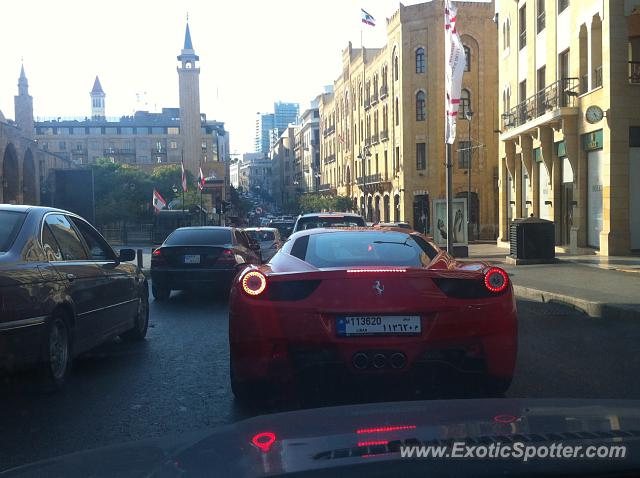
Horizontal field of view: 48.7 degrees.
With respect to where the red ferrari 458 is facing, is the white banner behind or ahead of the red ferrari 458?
ahead

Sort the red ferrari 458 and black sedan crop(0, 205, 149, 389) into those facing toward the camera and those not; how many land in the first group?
0

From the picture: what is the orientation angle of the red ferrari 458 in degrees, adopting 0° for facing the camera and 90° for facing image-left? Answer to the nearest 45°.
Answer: approximately 180°

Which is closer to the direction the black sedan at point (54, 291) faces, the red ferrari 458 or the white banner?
the white banner

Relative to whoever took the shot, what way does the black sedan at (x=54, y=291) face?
facing away from the viewer and to the right of the viewer

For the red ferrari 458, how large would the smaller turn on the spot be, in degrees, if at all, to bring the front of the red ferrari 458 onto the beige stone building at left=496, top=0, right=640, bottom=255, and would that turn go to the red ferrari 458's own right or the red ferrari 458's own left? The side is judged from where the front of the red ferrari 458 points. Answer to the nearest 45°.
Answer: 0° — it already faces it

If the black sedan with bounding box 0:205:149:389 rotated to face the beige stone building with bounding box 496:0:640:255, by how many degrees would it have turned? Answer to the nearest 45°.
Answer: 0° — it already faces it

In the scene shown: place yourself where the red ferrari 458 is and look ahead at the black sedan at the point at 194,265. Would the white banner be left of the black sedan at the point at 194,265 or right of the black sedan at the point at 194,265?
right

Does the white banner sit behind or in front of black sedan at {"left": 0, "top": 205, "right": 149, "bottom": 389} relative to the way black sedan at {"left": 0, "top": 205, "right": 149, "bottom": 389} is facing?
in front

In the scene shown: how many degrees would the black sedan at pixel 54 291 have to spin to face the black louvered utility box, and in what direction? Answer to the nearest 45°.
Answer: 0° — it already faces it

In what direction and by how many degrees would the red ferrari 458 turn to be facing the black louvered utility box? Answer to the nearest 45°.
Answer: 0° — it already faces it
